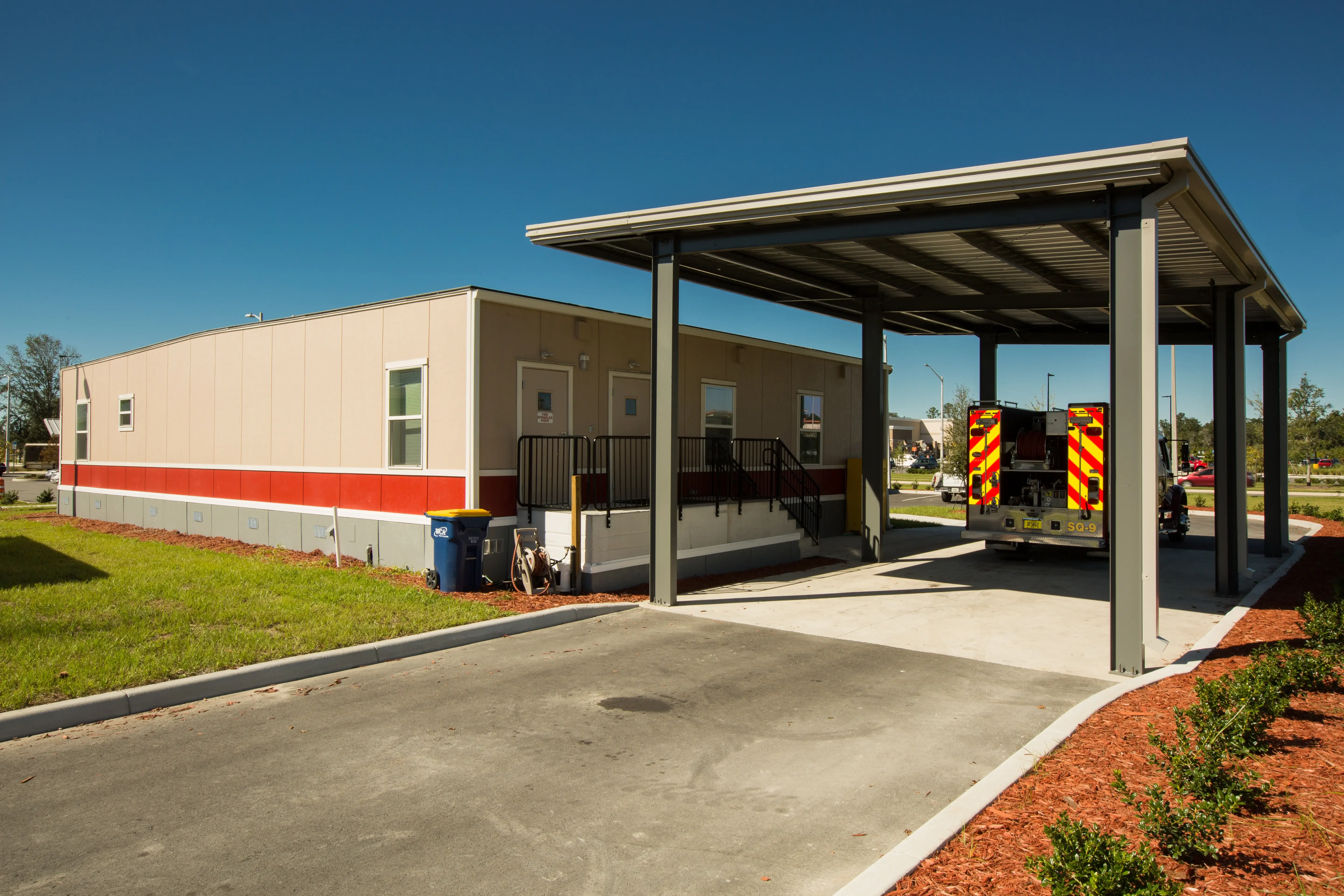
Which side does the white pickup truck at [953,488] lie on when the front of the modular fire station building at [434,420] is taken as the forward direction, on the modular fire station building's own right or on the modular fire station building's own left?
on the modular fire station building's own left

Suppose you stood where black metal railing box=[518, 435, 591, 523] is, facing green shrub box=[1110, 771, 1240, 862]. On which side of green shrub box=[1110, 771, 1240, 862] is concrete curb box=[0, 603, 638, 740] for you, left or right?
right

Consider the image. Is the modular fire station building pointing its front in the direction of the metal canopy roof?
yes

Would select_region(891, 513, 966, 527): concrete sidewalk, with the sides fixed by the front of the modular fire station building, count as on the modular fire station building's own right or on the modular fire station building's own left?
on the modular fire station building's own left

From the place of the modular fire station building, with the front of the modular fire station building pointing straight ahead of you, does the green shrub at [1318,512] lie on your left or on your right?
on your left

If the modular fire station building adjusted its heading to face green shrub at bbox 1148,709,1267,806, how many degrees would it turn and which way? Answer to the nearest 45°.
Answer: approximately 45° to its right

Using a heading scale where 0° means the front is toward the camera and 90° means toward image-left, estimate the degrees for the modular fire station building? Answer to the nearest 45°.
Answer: approximately 315°

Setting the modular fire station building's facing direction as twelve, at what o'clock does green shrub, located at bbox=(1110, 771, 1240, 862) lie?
The green shrub is roughly at 1 o'clock from the modular fire station building.

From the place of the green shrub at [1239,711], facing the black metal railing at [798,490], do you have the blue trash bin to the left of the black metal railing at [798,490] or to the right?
left

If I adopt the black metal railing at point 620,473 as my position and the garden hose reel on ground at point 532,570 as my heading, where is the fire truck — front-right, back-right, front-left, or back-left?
back-left

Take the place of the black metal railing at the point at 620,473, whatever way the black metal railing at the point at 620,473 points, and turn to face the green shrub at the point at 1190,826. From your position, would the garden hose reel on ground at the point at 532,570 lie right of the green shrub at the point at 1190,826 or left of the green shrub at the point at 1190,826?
right

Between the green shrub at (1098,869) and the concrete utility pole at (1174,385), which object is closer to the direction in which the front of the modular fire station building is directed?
the green shrub

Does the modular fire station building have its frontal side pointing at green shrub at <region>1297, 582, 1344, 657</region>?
yes

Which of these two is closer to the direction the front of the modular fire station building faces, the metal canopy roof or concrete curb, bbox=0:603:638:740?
the metal canopy roof
